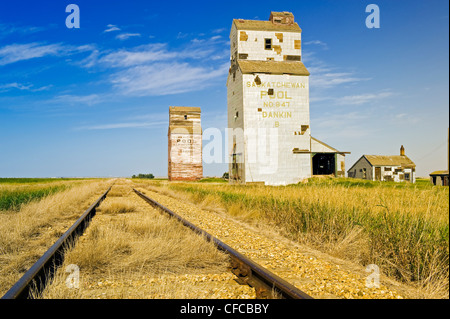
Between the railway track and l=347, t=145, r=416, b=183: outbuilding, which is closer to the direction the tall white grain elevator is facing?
the railway track

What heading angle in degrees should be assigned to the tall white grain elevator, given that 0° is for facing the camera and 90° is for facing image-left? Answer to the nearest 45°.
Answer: approximately 0°

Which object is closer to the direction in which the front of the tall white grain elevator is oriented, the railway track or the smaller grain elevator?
the railway track

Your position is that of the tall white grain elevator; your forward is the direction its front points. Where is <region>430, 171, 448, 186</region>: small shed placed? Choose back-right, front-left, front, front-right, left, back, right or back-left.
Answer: back-left

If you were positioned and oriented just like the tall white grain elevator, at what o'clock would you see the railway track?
The railway track is roughly at 12 o'clock from the tall white grain elevator.

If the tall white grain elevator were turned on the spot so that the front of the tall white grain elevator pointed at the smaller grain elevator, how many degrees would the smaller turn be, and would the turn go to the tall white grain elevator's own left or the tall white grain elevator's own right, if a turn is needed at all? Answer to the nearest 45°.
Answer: approximately 135° to the tall white grain elevator's own right
